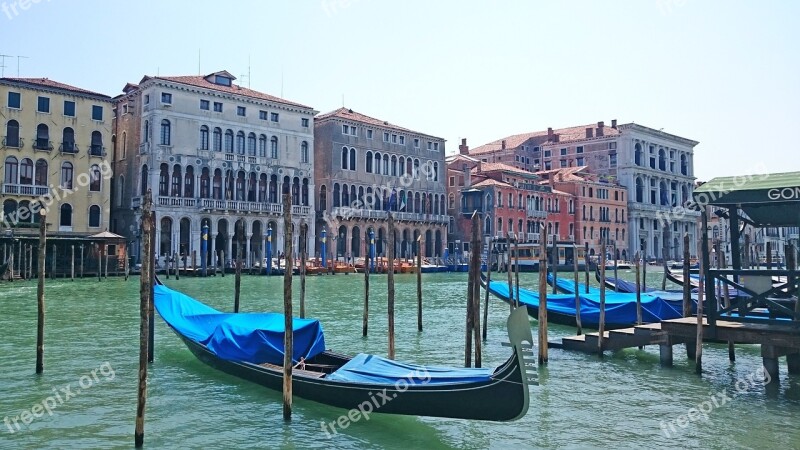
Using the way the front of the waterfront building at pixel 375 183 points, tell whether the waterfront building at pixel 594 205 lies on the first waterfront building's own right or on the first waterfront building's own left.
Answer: on the first waterfront building's own left

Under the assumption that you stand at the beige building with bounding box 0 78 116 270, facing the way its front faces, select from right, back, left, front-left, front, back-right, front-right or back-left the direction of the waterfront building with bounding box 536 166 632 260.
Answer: front-left

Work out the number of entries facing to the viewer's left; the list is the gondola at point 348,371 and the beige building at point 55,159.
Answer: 0

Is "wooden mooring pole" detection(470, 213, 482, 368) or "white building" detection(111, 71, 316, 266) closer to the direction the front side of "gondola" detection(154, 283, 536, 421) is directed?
the wooden mooring pole

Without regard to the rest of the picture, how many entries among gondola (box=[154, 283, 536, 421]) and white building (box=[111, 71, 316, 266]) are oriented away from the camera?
0

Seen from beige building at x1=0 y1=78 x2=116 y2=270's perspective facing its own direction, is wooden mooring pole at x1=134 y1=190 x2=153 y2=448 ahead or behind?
ahead

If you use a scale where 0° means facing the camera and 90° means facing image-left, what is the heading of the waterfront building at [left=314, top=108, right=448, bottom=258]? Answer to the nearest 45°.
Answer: approximately 315°

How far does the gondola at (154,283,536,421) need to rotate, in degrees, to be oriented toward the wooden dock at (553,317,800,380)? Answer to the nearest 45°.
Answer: approximately 45° to its left

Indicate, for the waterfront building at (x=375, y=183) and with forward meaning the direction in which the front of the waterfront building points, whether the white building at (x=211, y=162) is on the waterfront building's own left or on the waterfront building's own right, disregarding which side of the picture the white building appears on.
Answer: on the waterfront building's own right

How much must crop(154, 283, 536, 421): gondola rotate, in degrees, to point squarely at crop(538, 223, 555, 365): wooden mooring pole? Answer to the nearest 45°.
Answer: approximately 90° to its left
